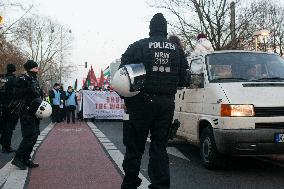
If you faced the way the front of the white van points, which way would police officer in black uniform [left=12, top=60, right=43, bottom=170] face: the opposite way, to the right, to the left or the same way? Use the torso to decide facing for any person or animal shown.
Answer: to the left

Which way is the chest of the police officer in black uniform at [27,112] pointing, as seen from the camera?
to the viewer's right

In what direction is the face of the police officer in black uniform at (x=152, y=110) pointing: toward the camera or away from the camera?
away from the camera

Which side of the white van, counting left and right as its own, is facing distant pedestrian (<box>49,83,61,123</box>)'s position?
back

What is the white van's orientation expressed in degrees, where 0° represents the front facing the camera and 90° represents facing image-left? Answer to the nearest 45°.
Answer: approximately 315°

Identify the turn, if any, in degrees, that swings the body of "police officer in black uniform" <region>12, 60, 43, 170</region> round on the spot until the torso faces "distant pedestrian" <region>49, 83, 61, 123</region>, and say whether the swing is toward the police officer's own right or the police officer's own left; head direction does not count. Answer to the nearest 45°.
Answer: approximately 90° to the police officer's own left

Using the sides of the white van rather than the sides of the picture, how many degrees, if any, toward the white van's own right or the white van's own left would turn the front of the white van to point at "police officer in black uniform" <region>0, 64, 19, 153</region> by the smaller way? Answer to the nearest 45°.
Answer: approximately 135° to the white van's own right

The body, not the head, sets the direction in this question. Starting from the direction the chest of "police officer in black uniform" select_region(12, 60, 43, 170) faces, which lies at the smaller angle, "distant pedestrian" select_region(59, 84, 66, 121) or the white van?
the white van

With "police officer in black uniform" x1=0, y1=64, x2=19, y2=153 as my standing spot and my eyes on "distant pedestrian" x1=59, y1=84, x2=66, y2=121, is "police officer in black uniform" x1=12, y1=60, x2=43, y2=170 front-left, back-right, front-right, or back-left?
back-right

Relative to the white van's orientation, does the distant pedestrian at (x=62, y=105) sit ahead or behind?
behind
